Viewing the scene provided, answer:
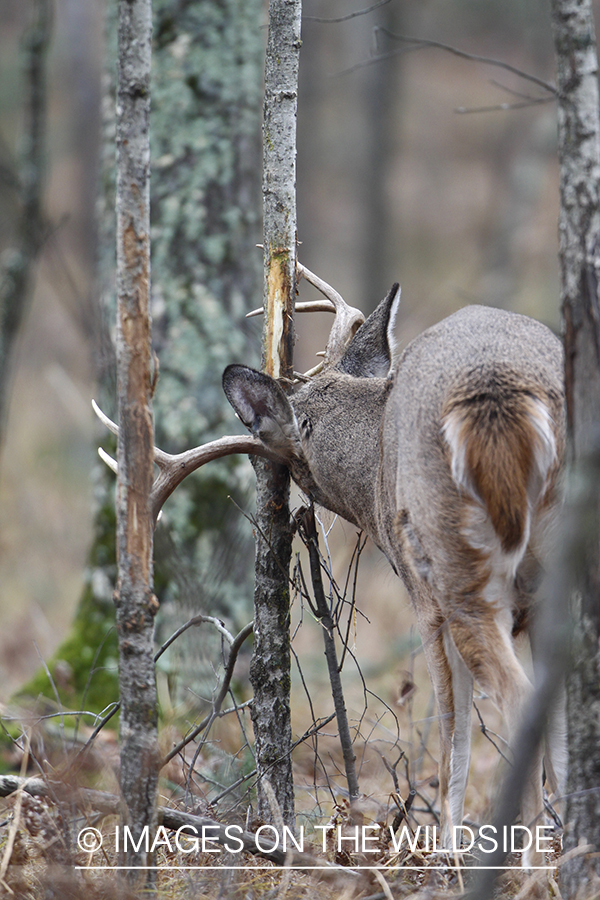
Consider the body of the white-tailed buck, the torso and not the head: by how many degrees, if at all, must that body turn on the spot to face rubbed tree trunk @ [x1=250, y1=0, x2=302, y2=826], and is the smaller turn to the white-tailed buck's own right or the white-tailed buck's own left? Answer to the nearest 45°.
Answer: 0° — it already faces it

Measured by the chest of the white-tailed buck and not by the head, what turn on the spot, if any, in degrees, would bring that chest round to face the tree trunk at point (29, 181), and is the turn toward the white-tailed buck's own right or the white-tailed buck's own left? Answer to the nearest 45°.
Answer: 0° — it already faces it

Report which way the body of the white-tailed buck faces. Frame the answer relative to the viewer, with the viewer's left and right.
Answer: facing away from the viewer and to the left of the viewer

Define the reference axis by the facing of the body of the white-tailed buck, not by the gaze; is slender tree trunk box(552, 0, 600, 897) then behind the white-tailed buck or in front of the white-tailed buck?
behind

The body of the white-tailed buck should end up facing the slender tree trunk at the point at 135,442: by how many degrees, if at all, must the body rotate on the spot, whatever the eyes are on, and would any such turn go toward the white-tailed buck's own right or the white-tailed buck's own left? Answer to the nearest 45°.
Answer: approximately 90° to the white-tailed buck's own left

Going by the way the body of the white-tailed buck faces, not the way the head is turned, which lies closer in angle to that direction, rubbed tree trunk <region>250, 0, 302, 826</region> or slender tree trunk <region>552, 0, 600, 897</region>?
the rubbed tree trunk

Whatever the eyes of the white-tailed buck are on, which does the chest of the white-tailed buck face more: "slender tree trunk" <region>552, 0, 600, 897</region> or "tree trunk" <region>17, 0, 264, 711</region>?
the tree trunk
